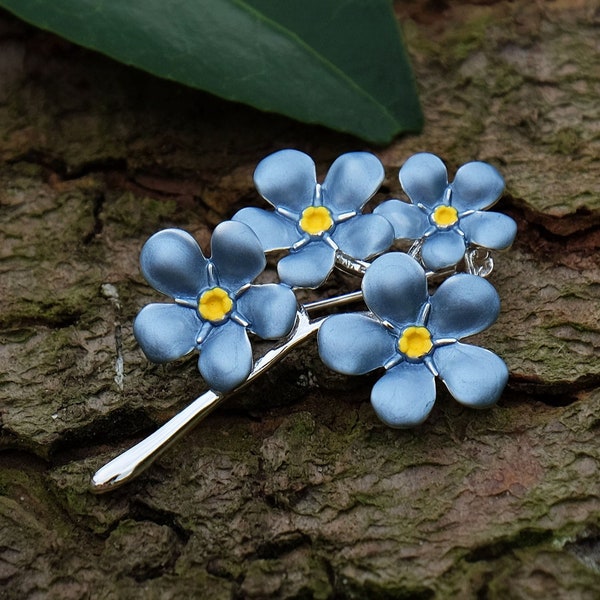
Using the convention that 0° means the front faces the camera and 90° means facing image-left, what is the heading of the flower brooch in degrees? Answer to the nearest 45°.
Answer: approximately 0°
